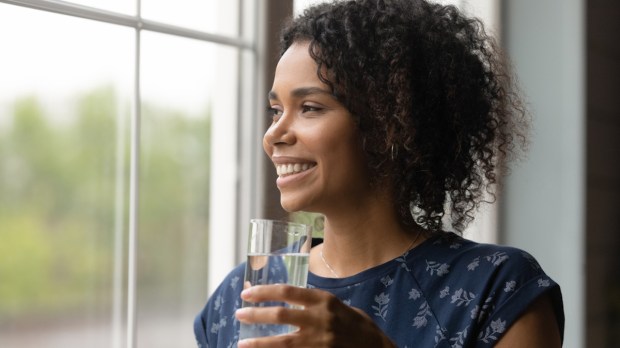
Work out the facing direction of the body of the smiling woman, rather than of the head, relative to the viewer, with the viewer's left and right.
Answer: facing the viewer and to the left of the viewer

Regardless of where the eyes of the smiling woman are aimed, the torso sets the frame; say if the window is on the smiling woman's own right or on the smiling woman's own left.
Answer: on the smiling woman's own right
